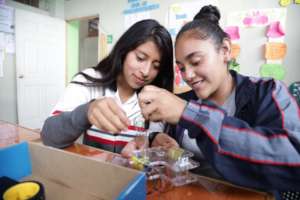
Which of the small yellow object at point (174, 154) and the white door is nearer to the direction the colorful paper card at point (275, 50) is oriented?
the small yellow object

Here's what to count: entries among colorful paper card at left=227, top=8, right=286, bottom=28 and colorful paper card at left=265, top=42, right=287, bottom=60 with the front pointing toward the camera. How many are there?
2

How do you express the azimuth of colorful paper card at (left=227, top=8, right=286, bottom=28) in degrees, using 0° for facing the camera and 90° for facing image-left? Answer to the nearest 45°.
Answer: approximately 0°
